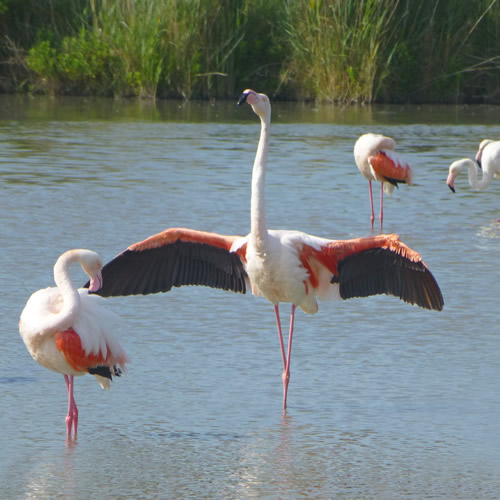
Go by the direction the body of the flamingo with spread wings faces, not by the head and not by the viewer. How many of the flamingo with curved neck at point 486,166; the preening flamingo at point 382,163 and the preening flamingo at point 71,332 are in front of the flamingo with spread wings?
1

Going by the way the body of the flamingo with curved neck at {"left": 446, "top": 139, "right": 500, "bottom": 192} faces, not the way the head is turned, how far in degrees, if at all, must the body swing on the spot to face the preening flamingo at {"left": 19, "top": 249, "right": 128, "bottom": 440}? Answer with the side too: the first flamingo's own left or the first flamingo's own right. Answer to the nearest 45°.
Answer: approximately 90° to the first flamingo's own left

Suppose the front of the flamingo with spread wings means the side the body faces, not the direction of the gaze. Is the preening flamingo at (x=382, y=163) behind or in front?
behind

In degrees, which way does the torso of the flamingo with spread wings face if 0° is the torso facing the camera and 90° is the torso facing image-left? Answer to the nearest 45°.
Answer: approximately 45°

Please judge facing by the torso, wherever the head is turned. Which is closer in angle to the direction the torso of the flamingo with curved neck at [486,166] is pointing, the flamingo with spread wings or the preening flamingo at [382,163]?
the preening flamingo

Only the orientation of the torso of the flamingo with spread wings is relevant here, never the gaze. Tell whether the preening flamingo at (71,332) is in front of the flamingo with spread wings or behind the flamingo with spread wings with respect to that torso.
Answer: in front

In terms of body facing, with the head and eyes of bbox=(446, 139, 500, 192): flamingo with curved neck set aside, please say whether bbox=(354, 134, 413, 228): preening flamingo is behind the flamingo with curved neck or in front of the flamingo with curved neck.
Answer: in front

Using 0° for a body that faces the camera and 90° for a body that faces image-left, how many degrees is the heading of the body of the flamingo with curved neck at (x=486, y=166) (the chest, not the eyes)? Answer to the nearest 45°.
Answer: approximately 90°

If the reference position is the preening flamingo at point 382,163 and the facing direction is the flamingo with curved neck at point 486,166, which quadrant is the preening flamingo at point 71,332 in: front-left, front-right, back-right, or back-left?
back-right

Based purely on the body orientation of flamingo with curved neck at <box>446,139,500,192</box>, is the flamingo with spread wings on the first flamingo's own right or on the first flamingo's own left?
on the first flamingo's own left
